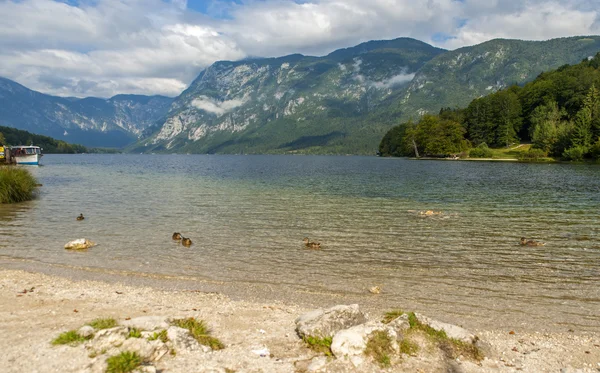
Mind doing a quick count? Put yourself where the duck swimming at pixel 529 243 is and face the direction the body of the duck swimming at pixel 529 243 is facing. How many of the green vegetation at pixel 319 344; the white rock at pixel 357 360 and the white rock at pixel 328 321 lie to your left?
3

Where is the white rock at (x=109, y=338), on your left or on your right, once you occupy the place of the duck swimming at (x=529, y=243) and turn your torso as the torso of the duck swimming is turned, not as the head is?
on your left

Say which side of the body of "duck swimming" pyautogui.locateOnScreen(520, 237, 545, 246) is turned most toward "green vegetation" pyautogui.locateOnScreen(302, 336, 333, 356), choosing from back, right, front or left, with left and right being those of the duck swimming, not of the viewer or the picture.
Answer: left

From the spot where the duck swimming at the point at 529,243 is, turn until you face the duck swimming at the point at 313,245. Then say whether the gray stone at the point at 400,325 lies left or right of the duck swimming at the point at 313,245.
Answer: left

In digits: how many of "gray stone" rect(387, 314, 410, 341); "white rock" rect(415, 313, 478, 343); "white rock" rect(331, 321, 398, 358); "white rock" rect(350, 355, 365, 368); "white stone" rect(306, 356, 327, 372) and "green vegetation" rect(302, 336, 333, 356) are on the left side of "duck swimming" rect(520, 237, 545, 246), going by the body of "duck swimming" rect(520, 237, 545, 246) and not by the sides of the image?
6

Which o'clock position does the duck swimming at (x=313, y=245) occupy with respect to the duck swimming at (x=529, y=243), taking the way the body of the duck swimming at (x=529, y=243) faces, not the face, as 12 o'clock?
the duck swimming at (x=313, y=245) is roughly at 11 o'clock from the duck swimming at (x=529, y=243).

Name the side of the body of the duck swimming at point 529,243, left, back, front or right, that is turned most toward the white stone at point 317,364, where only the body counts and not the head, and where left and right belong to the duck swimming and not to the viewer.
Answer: left

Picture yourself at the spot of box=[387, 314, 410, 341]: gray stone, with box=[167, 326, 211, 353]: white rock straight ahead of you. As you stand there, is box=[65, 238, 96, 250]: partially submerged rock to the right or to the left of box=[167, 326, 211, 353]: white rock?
right

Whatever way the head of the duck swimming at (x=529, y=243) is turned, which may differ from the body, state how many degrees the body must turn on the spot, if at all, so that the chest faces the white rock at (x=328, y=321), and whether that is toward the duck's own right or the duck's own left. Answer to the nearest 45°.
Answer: approximately 90° to the duck's own left

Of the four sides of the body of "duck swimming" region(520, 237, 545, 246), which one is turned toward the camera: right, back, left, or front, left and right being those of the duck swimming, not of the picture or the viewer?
left

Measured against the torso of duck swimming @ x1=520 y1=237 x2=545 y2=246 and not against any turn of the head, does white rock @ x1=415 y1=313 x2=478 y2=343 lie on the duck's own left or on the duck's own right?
on the duck's own left

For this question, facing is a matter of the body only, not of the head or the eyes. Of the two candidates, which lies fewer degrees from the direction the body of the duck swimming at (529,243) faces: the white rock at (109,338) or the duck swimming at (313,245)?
the duck swimming

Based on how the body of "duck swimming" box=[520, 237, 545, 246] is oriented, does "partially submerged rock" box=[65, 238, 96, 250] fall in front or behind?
in front

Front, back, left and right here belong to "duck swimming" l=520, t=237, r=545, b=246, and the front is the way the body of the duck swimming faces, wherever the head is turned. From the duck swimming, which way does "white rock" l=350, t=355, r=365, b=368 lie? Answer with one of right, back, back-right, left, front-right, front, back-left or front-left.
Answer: left
